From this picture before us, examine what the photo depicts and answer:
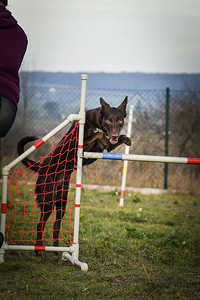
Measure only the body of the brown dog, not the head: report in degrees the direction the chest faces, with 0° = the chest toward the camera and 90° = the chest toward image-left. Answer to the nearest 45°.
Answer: approximately 315°

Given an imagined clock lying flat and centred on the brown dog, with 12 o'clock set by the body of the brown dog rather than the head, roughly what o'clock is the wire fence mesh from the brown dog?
The wire fence mesh is roughly at 8 o'clock from the brown dog.

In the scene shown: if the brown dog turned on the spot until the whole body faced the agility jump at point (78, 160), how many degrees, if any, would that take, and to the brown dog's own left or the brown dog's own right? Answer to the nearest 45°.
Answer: approximately 45° to the brown dog's own right

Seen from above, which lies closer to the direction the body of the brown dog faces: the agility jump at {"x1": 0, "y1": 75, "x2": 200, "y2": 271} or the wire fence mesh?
the agility jump
